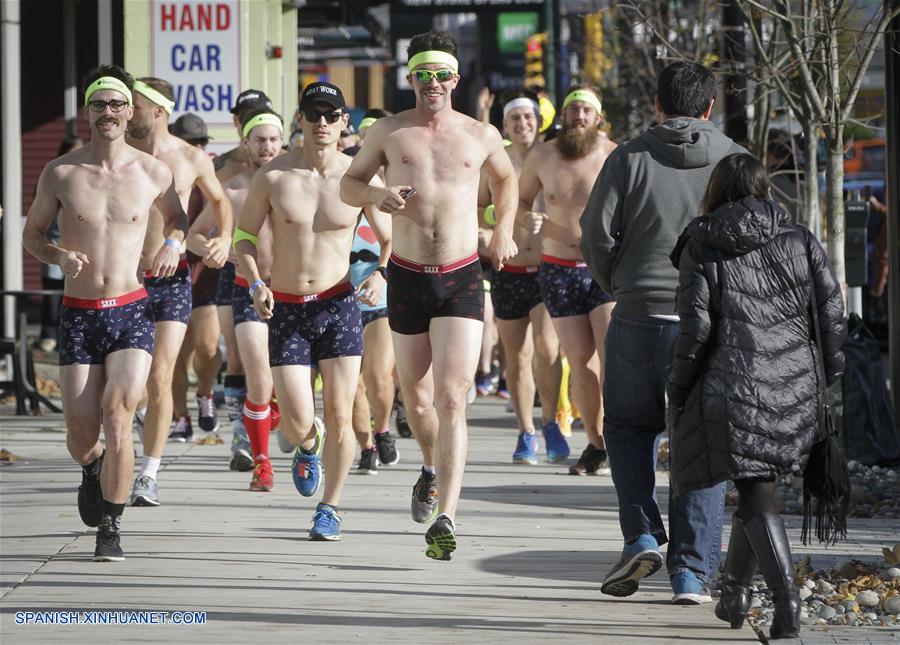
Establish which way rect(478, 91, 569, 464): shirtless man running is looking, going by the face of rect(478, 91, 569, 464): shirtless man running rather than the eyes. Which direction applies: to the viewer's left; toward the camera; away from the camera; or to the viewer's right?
toward the camera

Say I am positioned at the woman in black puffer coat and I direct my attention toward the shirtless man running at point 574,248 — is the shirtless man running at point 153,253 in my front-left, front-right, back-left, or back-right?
front-left

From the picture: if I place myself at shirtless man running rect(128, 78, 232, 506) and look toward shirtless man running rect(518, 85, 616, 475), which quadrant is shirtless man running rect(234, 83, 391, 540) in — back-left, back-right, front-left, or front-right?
front-right

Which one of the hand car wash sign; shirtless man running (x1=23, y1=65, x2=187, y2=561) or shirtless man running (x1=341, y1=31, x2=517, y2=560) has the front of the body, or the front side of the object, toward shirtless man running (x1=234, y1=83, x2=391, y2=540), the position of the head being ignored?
the hand car wash sign

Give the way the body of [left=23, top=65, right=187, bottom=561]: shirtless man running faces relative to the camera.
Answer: toward the camera

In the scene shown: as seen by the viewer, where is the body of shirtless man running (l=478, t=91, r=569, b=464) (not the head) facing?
toward the camera

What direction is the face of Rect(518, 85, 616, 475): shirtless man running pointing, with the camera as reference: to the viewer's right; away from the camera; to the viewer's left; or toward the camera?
toward the camera

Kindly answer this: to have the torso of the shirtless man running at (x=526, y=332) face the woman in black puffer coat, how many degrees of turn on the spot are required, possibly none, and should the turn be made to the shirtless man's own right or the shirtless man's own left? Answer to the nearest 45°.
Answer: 0° — they already face them

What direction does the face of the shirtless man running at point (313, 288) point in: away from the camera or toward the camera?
toward the camera

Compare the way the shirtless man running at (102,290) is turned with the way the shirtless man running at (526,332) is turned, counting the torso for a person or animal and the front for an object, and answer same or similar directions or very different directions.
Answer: same or similar directions

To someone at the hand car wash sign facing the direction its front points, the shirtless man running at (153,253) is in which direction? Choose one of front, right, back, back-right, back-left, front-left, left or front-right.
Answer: front

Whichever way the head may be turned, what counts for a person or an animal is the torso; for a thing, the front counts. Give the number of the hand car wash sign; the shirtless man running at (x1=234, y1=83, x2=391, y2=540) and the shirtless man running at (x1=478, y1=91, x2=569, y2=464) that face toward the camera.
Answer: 3

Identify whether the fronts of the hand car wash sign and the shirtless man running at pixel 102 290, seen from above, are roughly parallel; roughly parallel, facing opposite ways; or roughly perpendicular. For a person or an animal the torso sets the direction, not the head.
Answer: roughly parallel
